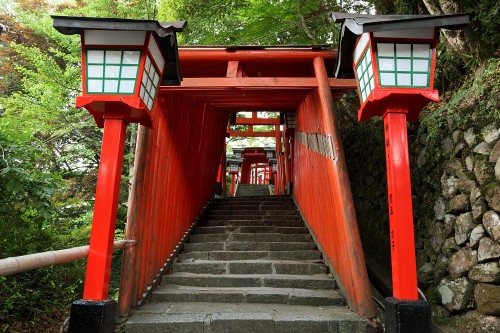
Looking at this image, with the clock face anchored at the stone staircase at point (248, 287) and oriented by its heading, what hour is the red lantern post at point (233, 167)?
The red lantern post is roughly at 6 o'clock from the stone staircase.

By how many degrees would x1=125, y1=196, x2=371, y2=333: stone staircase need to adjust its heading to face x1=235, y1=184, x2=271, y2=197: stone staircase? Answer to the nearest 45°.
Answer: approximately 180°

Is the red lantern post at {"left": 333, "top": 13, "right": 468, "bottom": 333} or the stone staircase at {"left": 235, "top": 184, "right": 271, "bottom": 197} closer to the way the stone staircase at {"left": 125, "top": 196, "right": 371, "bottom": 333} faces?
the red lantern post

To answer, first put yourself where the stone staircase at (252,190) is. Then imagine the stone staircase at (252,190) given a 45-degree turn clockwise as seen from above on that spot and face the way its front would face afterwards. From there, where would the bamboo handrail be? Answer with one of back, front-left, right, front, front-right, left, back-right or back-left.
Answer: front-left

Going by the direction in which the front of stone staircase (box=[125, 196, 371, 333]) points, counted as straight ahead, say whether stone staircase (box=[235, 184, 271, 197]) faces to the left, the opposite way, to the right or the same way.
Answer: the same way

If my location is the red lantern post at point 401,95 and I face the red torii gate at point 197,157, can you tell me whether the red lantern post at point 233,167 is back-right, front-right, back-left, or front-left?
front-right

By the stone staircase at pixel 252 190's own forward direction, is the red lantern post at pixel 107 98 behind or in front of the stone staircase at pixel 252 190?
in front

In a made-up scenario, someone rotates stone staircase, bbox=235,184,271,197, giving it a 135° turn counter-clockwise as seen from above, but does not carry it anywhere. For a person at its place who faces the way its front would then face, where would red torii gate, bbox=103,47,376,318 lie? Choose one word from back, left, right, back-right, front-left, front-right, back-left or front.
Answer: back-right

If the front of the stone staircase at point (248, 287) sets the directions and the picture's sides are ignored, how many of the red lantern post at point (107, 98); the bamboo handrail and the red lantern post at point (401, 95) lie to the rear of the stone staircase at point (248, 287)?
0

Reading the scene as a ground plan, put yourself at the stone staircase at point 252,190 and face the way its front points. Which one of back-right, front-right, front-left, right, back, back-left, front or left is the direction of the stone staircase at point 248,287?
front

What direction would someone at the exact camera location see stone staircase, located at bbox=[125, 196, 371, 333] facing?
facing the viewer

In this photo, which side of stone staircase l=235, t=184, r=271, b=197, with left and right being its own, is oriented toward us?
front

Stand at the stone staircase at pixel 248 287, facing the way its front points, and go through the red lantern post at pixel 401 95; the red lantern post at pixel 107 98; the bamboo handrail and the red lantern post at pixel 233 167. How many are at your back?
1

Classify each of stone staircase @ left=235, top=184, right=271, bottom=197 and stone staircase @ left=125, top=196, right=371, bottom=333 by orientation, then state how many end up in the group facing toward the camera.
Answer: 2
